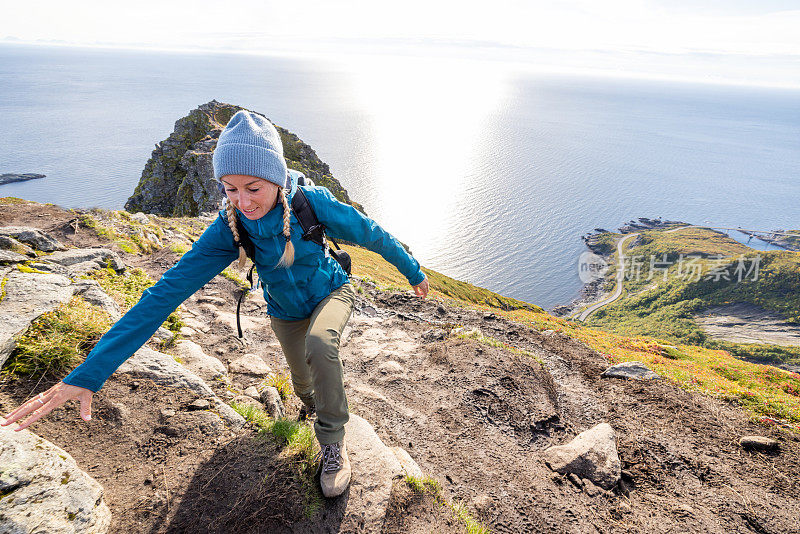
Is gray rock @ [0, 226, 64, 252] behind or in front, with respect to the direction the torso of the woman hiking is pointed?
behind

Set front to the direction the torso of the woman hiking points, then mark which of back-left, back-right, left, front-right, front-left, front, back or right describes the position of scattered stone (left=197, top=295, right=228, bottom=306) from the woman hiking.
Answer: back

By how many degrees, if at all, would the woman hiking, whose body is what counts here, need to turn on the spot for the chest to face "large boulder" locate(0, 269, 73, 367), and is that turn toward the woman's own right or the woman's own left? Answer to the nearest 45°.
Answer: approximately 135° to the woman's own right

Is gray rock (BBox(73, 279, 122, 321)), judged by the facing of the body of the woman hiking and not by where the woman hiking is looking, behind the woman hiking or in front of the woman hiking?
behind

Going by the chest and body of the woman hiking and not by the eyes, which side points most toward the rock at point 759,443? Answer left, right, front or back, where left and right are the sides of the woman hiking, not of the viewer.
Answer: left

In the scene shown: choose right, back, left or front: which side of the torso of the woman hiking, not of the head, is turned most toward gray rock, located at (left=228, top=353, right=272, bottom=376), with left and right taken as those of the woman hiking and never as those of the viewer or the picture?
back

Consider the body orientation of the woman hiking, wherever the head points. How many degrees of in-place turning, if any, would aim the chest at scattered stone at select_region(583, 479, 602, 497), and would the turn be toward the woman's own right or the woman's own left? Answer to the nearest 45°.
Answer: approximately 90° to the woman's own left
